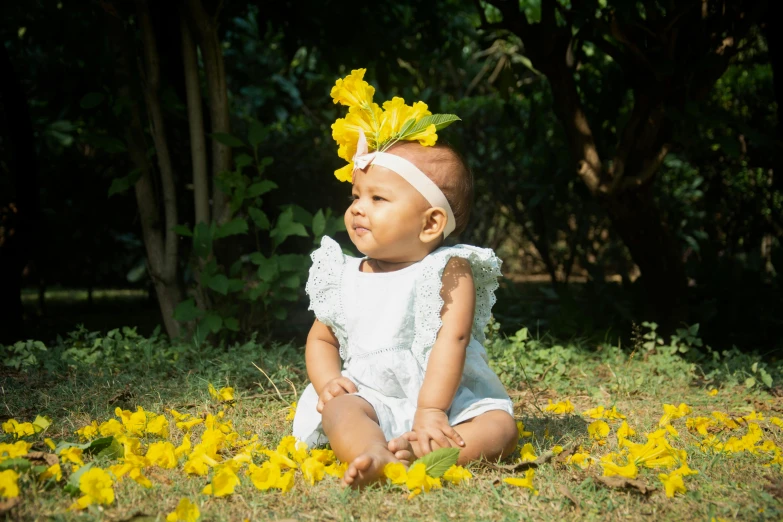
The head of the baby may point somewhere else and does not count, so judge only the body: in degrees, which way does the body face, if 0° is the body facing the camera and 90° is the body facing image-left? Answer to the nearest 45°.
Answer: approximately 45°

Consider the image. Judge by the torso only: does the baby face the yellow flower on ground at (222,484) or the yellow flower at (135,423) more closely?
the yellow flower on ground

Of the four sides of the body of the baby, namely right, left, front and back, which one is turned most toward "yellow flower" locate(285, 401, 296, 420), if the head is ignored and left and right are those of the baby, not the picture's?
right

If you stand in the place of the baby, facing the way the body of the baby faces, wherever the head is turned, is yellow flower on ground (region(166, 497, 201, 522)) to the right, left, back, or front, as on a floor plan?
front

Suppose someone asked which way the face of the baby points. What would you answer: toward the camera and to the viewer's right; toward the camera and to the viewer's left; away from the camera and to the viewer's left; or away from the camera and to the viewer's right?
toward the camera and to the viewer's left

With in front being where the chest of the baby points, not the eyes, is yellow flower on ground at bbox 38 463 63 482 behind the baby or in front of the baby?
in front

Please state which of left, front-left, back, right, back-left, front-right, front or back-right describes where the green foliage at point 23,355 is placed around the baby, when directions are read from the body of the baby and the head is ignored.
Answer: right

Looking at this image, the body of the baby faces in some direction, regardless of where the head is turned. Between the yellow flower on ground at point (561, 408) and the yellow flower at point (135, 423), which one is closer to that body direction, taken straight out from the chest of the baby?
the yellow flower

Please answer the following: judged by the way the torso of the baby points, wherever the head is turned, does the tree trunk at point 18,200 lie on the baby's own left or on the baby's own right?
on the baby's own right

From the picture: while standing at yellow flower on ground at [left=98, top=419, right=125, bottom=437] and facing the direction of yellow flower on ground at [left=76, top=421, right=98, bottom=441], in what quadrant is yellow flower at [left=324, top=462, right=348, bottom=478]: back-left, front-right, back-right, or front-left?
back-left
